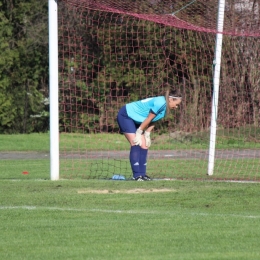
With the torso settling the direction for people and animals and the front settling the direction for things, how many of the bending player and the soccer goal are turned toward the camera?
1

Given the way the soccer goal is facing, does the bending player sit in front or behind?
in front

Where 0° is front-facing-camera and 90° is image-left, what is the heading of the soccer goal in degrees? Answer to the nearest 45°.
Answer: approximately 0°

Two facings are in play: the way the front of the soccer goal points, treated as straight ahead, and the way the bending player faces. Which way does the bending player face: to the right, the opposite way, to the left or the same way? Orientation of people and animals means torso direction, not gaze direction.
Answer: to the left

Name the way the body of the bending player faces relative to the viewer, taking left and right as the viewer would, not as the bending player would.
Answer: facing to the right of the viewer

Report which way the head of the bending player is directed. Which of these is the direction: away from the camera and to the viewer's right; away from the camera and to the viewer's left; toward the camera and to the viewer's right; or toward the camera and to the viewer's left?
toward the camera and to the viewer's right

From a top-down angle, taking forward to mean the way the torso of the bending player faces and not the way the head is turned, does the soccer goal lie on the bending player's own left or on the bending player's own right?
on the bending player's own left
